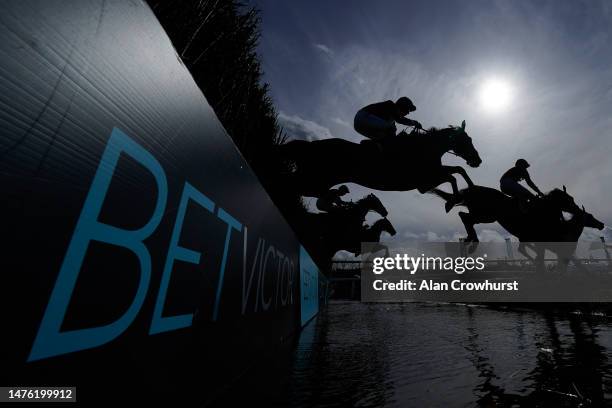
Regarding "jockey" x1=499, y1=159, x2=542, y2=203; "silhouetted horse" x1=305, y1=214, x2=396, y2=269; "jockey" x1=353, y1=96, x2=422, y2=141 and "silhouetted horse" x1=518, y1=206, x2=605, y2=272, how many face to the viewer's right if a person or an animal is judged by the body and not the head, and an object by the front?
4

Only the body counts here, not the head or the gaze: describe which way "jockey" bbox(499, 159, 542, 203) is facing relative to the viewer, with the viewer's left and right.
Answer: facing to the right of the viewer

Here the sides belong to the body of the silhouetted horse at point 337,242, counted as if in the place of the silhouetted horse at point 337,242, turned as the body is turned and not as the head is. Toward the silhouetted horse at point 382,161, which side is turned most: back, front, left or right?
right

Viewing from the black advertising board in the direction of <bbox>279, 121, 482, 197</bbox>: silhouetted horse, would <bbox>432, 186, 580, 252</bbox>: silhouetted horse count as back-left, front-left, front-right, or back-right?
front-right

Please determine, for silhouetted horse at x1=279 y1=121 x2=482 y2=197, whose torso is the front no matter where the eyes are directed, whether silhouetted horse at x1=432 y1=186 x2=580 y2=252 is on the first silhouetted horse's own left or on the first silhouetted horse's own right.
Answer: on the first silhouetted horse's own left

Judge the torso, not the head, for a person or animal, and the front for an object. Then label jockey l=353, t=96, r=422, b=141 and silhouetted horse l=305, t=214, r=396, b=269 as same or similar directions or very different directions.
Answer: same or similar directions

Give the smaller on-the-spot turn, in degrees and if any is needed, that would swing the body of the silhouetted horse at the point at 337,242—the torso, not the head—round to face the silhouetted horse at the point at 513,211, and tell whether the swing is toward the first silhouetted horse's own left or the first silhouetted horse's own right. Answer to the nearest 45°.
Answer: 0° — it already faces it

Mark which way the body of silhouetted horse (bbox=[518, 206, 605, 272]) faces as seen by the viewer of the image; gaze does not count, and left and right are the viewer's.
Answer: facing to the right of the viewer

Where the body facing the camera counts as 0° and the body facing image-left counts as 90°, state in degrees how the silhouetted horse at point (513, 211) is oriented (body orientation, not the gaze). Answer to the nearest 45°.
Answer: approximately 270°

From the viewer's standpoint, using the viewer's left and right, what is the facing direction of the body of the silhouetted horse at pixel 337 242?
facing to the right of the viewer

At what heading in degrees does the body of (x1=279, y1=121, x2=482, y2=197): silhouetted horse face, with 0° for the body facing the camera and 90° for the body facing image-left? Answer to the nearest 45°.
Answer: approximately 270°

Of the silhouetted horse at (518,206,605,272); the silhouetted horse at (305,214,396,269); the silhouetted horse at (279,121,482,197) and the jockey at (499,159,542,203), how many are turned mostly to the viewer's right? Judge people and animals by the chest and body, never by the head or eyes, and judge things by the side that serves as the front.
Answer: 4

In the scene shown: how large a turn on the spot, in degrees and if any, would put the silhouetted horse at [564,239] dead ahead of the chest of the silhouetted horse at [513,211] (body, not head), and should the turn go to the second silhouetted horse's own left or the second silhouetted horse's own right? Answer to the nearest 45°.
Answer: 0° — it already faces it

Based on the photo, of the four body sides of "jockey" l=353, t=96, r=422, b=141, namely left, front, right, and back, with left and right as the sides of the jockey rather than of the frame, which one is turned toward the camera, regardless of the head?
right
